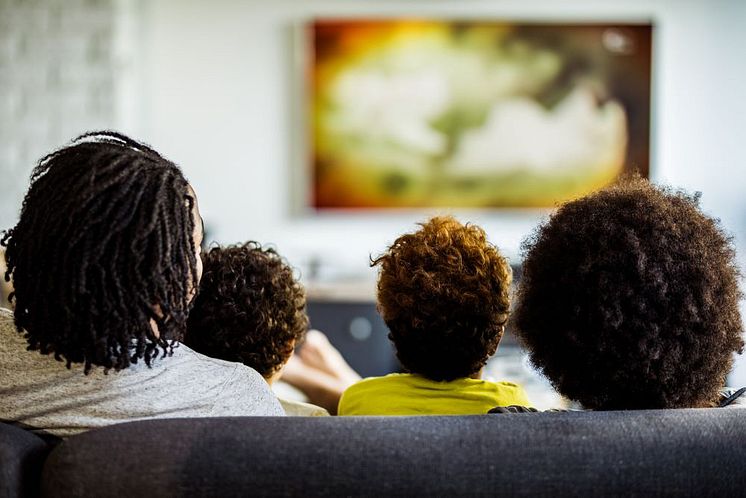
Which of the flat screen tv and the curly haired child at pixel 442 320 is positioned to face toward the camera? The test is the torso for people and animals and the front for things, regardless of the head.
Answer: the flat screen tv

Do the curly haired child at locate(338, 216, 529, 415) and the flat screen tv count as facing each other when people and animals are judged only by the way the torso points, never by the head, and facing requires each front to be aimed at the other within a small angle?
yes

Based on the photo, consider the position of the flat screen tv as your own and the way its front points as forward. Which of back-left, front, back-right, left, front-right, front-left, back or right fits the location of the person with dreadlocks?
front

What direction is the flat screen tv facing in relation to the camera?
toward the camera

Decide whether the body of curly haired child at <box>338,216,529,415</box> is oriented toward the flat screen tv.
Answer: yes

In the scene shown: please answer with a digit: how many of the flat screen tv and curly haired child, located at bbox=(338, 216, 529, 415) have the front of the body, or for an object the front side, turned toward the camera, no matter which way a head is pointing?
1

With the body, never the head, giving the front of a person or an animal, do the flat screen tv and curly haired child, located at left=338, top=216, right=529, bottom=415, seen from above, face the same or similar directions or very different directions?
very different directions

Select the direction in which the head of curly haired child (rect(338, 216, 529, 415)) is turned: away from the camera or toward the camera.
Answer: away from the camera

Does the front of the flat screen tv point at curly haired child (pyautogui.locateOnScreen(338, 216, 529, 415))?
yes

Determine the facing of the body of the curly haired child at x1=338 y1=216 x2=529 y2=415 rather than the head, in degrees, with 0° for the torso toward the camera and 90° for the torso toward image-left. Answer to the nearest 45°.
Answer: approximately 180°
